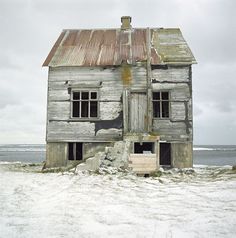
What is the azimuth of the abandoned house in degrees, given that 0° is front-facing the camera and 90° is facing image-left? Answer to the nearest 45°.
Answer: approximately 0°
